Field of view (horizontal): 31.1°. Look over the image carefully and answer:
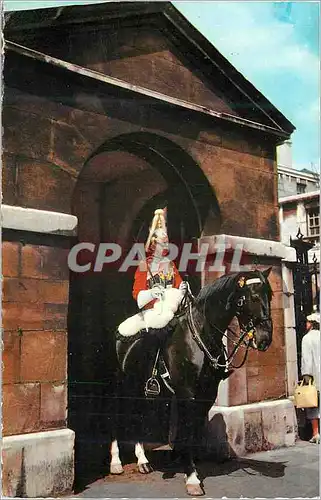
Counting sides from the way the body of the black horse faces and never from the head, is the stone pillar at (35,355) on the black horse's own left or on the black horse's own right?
on the black horse's own right

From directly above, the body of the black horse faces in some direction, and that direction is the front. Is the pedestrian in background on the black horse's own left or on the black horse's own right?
on the black horse's own left

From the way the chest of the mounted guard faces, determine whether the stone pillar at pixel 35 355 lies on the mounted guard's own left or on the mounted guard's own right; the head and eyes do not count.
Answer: on the mounted guard's own right

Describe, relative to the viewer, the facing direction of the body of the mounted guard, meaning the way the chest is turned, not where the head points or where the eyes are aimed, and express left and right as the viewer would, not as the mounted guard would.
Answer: facing the viewer and to the right of the viewer

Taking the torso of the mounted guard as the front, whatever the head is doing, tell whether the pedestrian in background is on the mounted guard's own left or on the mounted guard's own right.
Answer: on the mounted guard's own left
